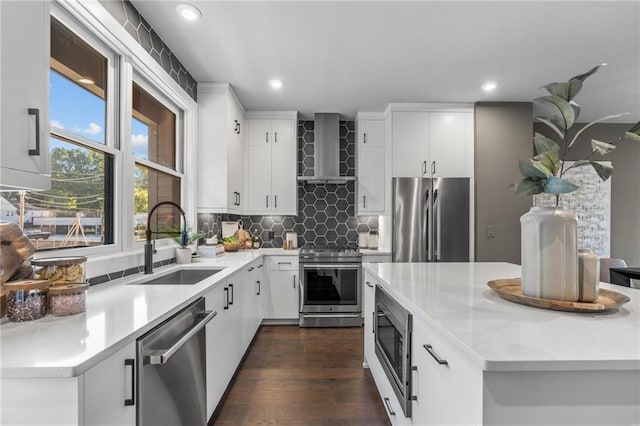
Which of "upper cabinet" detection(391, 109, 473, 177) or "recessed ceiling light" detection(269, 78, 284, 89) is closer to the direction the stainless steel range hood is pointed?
the recessed ceiling light

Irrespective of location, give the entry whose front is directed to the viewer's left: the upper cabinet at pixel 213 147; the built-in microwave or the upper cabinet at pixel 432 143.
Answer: the built-in microwave

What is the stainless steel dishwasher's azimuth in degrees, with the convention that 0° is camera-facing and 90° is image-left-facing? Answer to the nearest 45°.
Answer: approximately 315°

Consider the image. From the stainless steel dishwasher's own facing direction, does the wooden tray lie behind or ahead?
ahead

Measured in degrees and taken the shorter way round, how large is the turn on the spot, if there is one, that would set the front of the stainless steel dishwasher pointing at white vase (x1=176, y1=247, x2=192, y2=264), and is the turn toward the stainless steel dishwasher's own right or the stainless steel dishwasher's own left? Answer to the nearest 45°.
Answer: approximately 135° to the stainless steel dishwasher's own left

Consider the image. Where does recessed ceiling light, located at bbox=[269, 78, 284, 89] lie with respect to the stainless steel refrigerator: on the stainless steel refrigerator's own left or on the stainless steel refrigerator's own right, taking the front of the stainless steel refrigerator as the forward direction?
on the stainless steel refrigerator's own right

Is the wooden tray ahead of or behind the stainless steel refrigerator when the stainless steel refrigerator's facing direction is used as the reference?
ahead

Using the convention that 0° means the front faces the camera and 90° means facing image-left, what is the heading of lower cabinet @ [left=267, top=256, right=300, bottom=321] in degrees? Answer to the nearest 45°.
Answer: approximately 0°

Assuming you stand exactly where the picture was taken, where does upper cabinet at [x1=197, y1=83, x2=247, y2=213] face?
facing to the right of the viewer

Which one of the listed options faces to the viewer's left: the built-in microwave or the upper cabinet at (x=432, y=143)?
the built-in microwave
